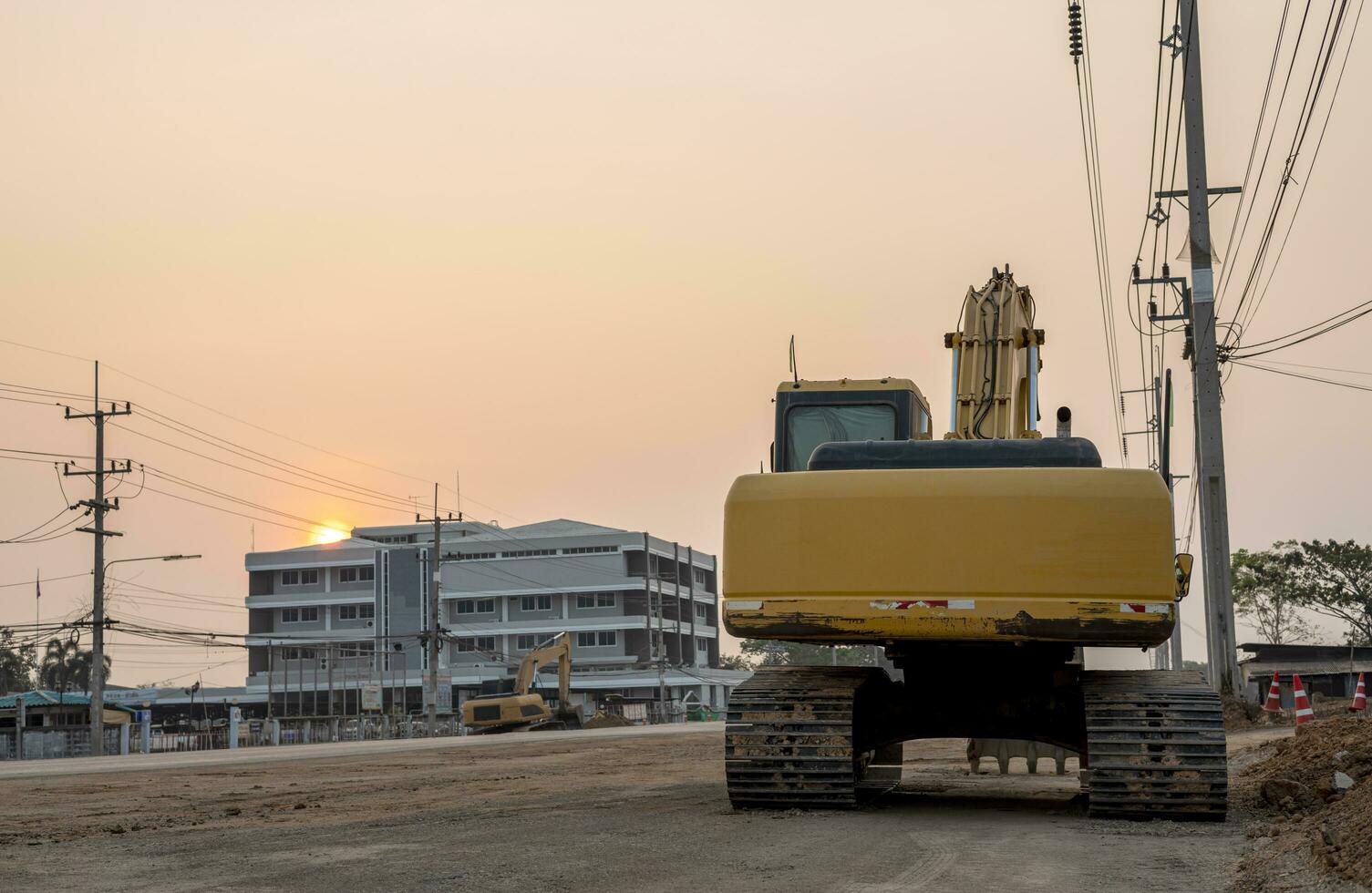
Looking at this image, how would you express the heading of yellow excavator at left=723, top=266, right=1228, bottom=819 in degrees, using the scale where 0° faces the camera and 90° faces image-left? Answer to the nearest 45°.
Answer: approximately 180°

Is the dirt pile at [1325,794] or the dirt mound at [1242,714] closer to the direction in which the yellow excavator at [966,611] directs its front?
the dirt mound

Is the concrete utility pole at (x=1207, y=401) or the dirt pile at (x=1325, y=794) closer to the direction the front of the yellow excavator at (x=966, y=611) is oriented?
the concrete utility pole
